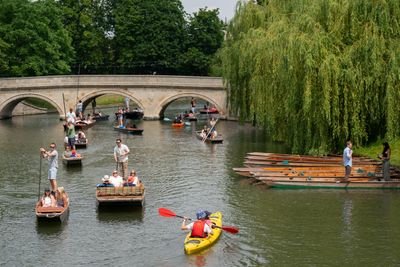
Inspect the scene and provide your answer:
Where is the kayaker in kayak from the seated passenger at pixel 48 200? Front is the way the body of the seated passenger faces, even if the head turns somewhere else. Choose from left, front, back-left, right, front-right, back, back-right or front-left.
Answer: front-left

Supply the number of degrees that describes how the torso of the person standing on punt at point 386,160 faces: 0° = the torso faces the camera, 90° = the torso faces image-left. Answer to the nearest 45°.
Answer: approximately 90°

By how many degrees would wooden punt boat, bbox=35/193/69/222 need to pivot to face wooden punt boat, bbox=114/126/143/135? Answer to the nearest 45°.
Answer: approximately 180°
